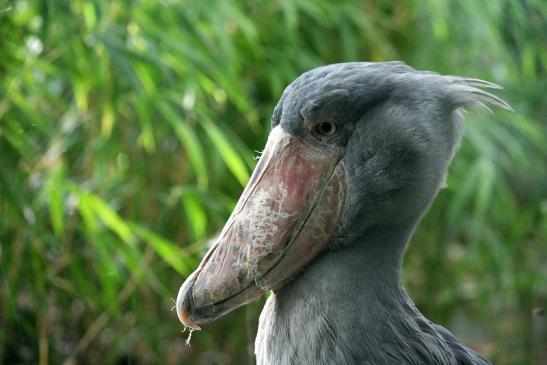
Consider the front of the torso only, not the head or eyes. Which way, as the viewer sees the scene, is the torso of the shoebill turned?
to the viewer's left
